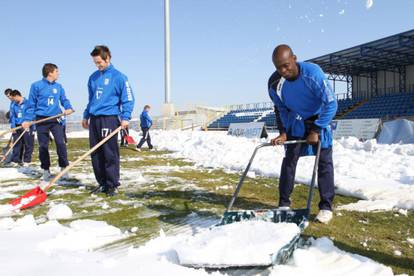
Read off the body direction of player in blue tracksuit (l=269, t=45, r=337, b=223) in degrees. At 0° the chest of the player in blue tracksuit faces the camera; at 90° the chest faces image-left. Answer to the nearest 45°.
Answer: approximately 45°

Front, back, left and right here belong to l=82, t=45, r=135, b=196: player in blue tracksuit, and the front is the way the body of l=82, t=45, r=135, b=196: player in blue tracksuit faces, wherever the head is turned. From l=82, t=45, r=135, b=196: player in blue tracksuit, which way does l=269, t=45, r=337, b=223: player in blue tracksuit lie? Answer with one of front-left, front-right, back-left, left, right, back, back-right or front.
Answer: left

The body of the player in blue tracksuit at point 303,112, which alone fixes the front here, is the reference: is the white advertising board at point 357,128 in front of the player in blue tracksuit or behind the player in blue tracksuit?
behind

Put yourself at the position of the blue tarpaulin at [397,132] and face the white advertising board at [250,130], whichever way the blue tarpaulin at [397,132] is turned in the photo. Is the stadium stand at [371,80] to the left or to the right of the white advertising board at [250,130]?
right

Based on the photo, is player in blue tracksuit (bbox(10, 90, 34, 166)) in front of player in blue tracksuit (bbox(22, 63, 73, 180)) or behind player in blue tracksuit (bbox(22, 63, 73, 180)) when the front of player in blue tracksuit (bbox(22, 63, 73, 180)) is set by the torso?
behind

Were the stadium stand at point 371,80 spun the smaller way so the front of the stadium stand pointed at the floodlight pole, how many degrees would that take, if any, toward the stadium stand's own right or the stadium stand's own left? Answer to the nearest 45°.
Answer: approximately 45° to the stadium stand's own right

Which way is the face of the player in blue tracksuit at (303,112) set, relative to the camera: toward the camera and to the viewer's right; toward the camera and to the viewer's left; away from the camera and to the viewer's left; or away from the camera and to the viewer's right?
toward the camera and to the viewer's left

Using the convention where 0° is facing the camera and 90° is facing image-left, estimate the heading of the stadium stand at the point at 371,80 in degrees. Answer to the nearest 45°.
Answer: approximately 45°

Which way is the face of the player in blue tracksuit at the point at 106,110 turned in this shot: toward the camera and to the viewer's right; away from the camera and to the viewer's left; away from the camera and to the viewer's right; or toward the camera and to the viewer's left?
toward the camera and to the viewer's left

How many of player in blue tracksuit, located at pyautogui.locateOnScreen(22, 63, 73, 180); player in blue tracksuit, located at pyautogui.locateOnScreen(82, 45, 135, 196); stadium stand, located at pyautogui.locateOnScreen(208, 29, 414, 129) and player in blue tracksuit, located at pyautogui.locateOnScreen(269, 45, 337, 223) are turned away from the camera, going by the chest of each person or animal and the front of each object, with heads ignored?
0

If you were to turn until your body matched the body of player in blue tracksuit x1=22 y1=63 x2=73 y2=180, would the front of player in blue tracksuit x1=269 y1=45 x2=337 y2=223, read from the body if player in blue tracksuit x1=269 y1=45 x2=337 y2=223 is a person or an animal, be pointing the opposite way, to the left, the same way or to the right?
to the right

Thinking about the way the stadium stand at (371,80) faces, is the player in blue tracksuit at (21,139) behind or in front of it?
in front

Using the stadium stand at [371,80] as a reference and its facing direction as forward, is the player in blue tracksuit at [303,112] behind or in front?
in front

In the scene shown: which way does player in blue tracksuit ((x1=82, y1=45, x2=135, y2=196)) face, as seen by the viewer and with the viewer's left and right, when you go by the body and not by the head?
facing the viewer and to the left of the viewer
